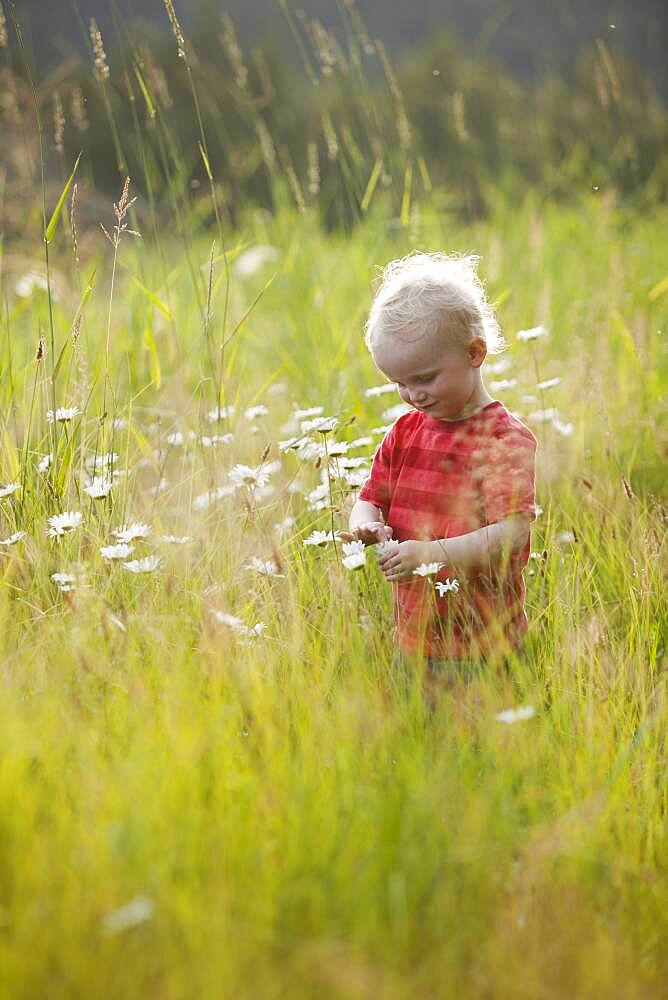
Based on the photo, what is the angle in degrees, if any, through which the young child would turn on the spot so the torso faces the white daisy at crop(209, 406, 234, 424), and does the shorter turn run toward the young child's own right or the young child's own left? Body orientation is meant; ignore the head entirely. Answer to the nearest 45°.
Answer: approximately 90° to the young child's own right

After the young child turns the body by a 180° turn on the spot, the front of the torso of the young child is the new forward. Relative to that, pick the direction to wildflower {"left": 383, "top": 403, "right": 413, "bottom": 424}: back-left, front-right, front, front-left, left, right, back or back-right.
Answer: front-left

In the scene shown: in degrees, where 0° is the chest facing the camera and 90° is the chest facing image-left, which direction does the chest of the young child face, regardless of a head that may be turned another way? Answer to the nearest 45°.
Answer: approximately 45°

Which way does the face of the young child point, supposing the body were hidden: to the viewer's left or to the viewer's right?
to the viewer's left

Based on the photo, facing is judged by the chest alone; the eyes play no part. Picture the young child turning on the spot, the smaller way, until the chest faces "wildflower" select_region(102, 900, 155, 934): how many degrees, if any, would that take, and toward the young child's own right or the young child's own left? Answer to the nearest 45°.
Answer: approximately 45° to the young child's own left

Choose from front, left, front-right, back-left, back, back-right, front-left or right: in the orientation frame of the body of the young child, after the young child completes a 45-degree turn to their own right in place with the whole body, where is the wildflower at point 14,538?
front

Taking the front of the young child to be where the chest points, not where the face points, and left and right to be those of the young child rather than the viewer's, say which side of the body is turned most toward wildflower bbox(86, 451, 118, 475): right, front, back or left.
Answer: right
